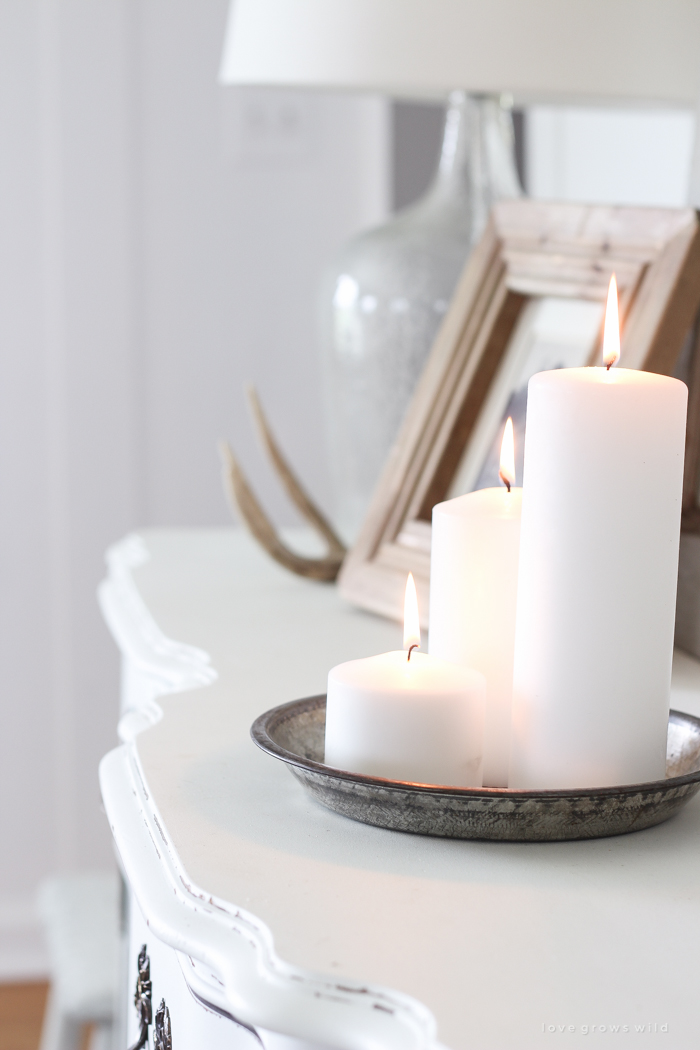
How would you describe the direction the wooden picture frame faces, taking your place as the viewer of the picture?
facing the viewer and to the left of the viewer

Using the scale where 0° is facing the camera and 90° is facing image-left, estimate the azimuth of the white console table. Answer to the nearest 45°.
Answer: approximately 45°
